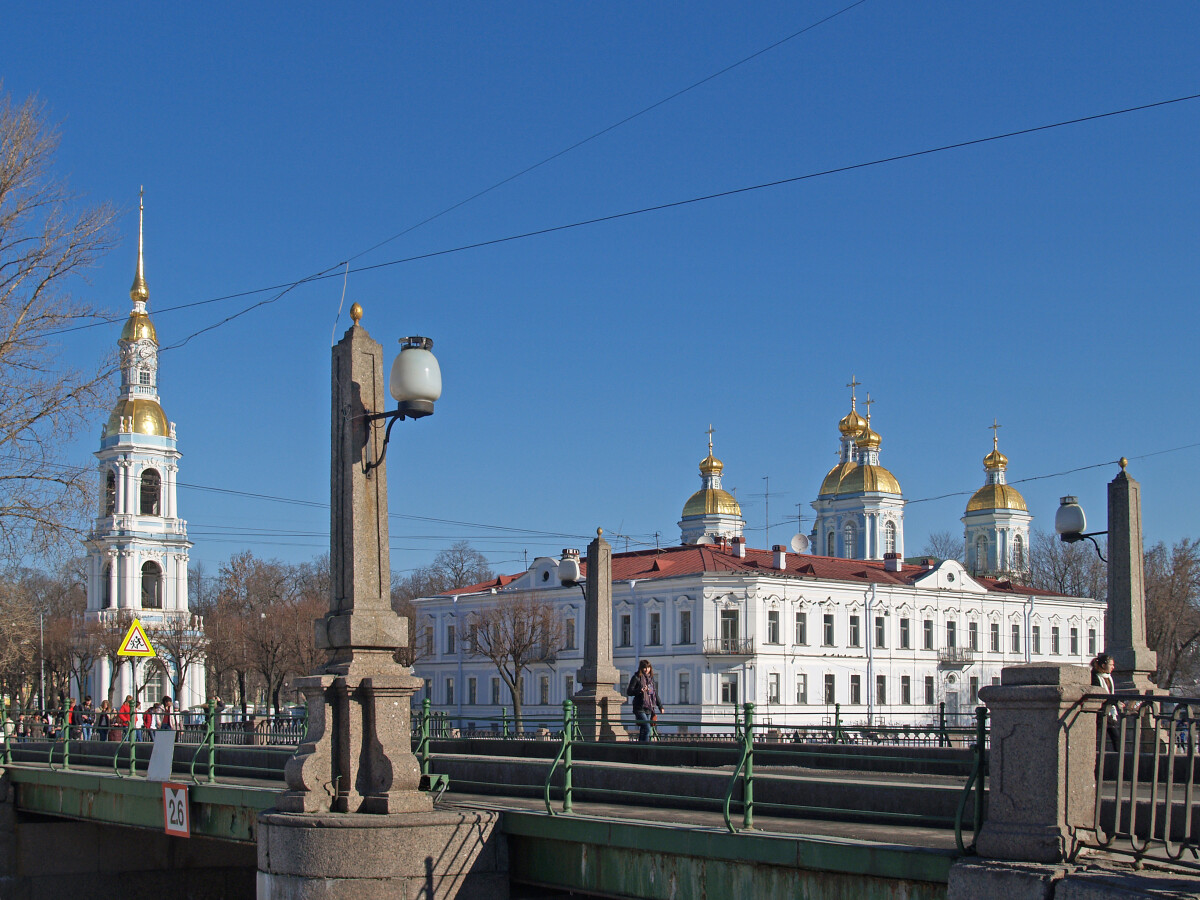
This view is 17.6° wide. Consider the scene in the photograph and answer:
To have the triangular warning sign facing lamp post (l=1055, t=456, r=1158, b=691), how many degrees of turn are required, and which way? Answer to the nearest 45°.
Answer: approximately 45° to its left

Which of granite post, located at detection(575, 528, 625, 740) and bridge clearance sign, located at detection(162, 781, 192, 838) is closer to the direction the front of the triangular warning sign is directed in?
the bridge clearance sign

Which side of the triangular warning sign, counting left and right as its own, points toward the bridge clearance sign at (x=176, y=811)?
front

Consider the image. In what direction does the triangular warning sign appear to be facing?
toward the camera

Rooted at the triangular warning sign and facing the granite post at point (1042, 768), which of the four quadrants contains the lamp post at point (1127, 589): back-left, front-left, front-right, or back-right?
front-left

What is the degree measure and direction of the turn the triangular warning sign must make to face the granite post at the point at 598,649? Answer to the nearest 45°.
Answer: approximately 45° to its left

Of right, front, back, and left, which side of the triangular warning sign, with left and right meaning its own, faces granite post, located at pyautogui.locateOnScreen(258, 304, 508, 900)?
front

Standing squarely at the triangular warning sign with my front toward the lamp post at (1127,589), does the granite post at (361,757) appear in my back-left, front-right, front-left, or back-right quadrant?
front-right

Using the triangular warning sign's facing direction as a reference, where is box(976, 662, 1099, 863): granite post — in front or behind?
in front

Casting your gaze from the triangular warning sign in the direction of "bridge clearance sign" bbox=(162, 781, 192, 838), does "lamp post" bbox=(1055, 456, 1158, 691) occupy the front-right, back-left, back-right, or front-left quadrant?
front-left
